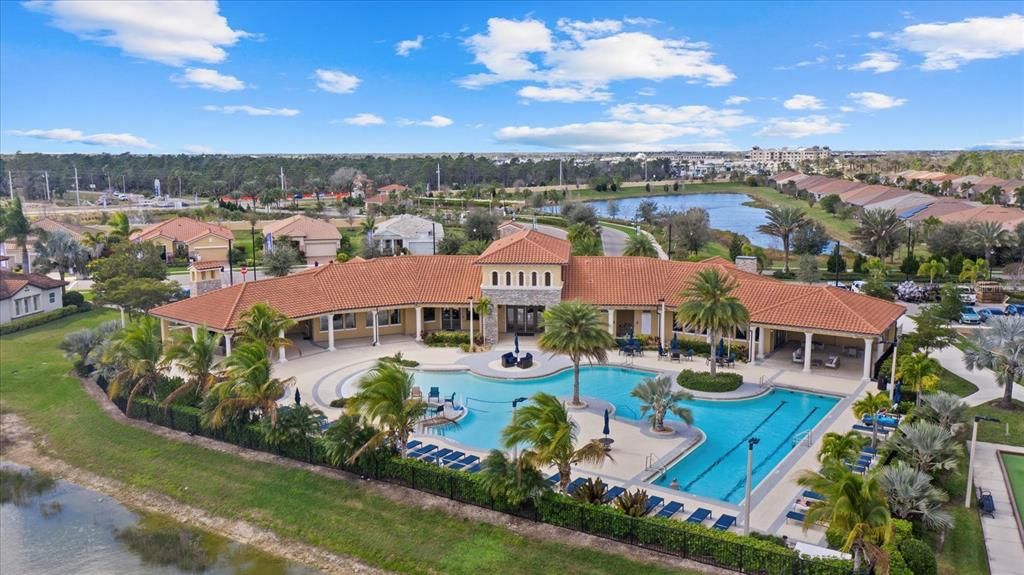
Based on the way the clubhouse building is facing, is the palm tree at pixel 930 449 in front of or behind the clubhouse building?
in front

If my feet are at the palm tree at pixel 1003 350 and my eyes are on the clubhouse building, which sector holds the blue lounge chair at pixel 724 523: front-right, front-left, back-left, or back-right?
front-left

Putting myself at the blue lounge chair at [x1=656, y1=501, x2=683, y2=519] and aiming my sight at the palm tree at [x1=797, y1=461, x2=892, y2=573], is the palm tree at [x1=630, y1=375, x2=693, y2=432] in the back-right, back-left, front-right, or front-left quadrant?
back-left

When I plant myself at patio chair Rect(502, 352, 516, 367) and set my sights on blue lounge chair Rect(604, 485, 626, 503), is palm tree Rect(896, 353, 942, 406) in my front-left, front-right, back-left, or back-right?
front-left

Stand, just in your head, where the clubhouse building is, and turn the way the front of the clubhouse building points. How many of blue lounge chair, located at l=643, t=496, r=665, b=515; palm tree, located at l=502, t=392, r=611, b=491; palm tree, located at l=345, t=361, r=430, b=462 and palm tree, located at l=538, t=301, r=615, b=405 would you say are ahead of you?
4

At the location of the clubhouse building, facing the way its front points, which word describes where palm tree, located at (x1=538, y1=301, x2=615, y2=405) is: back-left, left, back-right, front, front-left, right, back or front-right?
front

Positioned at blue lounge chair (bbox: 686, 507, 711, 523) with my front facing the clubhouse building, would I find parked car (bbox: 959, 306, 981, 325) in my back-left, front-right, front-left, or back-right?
front-right

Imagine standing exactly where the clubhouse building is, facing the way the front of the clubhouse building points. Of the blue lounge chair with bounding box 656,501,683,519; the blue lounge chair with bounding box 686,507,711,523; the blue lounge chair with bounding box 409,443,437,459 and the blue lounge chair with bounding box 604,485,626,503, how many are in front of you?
4

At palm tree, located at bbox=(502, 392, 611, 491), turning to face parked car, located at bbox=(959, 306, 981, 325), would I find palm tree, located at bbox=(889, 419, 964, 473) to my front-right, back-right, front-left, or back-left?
front-right

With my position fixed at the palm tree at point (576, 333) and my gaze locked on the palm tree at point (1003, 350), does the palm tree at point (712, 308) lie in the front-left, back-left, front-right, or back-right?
front-left

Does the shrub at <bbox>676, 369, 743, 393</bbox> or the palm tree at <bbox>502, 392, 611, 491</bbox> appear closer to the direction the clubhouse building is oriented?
the palm tree

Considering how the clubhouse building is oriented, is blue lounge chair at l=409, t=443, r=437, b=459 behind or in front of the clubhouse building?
in front

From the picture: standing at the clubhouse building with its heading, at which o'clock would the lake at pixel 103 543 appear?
The lake is roughly at 1 o'clock from the clubhouse building.

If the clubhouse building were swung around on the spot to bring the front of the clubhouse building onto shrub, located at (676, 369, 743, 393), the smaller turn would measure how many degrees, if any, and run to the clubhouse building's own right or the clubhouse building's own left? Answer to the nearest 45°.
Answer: approximately 45° to the clubhouse building's own left

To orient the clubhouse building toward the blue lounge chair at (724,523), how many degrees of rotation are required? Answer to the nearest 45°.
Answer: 0° — it already faces it

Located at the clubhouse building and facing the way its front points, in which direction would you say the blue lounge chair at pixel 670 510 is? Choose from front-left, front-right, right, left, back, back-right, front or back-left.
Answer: front

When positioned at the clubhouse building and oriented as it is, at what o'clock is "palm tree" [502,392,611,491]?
The palm tree is roughly at 12 o'clock from the clubhouse building.
